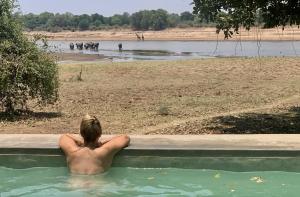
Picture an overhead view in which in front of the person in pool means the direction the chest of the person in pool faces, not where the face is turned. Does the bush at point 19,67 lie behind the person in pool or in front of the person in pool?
in front

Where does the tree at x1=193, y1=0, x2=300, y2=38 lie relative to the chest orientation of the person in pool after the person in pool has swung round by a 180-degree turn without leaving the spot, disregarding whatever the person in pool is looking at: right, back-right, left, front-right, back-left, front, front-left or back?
back-left

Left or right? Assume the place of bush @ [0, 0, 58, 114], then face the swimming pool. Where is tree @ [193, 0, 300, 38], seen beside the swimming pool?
left

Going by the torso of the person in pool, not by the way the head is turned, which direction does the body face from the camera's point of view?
away from the camera

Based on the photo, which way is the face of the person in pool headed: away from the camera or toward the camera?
away from the camera
